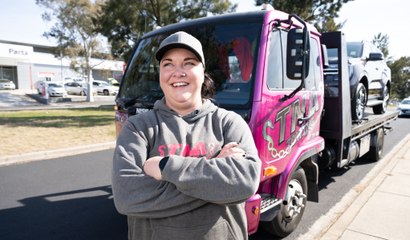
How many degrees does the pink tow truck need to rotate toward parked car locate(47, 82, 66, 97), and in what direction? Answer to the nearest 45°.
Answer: approximately 90° to its right

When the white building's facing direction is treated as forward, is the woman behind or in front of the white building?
in front

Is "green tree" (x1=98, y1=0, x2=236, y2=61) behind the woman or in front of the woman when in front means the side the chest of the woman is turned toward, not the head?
behind

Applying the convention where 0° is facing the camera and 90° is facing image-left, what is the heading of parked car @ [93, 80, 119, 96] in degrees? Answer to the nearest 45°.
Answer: approximately 315°

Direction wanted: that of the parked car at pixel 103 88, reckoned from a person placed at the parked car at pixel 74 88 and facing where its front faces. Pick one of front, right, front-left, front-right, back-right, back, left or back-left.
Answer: left

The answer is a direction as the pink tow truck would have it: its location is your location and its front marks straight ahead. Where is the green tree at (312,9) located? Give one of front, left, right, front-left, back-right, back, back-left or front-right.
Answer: back-right

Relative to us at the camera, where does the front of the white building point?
facing the viewer and to the right of the viewer

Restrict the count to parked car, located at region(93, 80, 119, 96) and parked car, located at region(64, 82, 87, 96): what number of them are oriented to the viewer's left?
0

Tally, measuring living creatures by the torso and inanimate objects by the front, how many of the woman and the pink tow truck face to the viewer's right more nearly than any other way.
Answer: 0

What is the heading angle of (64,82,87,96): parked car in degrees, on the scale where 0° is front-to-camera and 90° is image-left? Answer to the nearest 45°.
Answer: approximately 315°

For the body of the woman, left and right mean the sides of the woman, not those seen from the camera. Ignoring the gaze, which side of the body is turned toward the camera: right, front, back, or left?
front

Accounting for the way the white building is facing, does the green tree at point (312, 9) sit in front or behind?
in front

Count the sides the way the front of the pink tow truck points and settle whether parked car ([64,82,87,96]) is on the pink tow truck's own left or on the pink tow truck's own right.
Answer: on the pink tow truck's own right

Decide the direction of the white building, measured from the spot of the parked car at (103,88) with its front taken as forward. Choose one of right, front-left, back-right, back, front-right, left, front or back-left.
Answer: back

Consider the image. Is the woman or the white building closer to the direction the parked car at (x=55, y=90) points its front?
the woman

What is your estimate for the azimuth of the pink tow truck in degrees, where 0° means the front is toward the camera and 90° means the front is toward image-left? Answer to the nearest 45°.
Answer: approximately 45°
